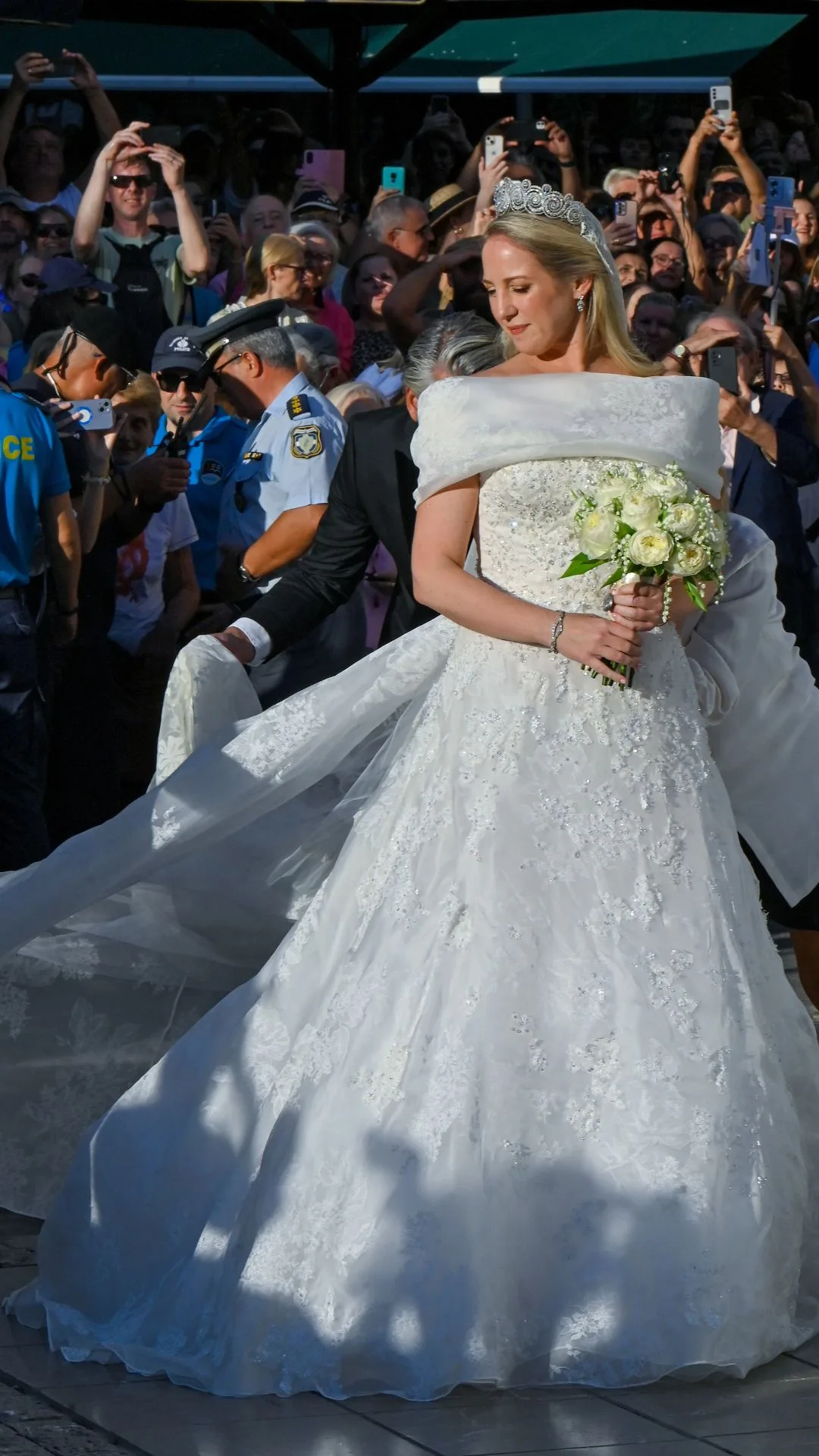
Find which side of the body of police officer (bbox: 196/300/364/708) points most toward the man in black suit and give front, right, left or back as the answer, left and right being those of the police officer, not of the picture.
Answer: left

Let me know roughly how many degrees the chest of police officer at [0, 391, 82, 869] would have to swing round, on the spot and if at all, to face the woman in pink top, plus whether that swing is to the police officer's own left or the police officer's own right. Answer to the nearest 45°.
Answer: approximately 45° to the police officer's own right

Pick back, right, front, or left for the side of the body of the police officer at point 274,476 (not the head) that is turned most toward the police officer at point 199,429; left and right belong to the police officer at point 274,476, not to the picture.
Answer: right

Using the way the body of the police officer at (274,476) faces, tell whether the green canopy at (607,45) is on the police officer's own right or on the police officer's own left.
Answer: on the police officer's own right

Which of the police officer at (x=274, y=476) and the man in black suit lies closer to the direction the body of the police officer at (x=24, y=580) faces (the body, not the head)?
the police officer

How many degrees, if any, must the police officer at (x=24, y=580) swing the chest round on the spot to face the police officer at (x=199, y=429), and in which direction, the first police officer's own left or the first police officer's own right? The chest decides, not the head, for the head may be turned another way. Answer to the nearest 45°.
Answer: approximately 45° to the first police officer's own right

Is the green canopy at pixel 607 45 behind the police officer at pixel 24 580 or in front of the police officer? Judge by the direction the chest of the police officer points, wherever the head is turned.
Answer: in front

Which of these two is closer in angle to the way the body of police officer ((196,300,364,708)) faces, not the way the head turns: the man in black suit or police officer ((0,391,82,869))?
the police officer

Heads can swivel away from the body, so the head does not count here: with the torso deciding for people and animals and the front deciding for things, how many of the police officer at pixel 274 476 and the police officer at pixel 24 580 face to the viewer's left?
1

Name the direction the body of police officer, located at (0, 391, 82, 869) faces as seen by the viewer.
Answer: away from the camera

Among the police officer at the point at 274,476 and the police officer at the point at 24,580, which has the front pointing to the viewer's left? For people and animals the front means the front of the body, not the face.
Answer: the police officer at the point at 274,476

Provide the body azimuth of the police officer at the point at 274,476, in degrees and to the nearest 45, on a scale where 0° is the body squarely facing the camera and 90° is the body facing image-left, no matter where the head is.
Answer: approximately 90°

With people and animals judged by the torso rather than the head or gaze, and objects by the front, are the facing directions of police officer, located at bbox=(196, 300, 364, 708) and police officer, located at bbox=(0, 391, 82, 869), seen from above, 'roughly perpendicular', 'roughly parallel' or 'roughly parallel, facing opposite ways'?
roughly perpendicular
